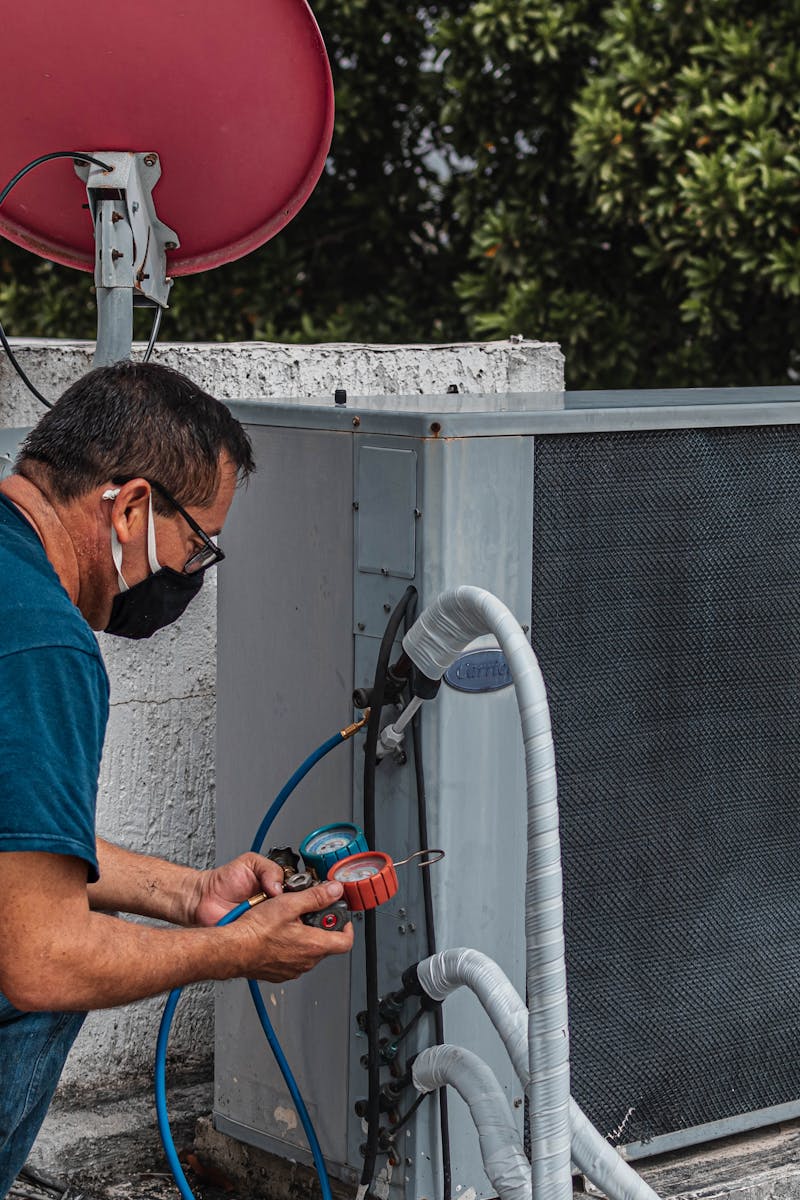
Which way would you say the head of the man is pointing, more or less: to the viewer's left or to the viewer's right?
to the viewer's right

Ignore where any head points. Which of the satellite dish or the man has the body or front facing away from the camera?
the satellite dish

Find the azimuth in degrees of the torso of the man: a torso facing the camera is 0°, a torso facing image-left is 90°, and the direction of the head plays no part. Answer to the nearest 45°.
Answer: approximately 270°

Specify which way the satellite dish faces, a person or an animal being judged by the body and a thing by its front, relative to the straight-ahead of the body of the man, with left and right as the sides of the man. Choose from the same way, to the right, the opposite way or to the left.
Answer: to the left

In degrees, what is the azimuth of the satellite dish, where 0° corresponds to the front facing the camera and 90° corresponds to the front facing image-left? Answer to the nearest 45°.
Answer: approximately 180°

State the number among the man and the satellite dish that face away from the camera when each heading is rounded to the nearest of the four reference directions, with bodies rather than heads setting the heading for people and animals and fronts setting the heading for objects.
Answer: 1
